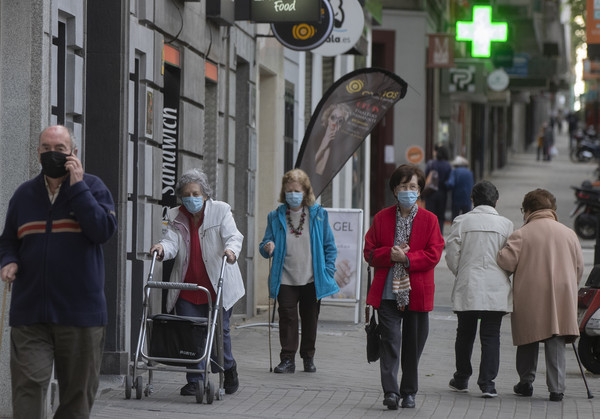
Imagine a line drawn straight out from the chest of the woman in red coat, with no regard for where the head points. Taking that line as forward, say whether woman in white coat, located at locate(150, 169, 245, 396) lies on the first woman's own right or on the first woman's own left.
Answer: on the first woman's own right

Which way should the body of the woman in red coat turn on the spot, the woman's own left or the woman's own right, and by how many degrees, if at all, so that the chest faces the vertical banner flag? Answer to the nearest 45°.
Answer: approximately 180°

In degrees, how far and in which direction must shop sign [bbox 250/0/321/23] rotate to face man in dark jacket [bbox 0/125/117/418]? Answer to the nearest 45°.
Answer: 0° — it already faces them

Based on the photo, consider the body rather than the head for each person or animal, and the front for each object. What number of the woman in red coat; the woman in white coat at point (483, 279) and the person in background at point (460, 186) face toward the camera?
1

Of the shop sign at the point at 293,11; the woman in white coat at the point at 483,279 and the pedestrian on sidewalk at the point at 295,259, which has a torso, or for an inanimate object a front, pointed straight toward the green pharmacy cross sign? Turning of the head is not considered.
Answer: the woman in white coat

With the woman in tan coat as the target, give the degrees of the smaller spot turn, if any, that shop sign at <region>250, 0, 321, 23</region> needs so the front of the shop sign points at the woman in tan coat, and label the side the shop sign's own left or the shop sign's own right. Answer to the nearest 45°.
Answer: approximately 45° to the shop sign's own left

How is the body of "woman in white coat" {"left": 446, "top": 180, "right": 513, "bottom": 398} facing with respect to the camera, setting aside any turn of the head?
away from the camera

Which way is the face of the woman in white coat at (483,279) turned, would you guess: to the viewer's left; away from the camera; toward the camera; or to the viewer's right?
away from the camera

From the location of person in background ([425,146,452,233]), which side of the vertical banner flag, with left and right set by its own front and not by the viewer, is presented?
back
